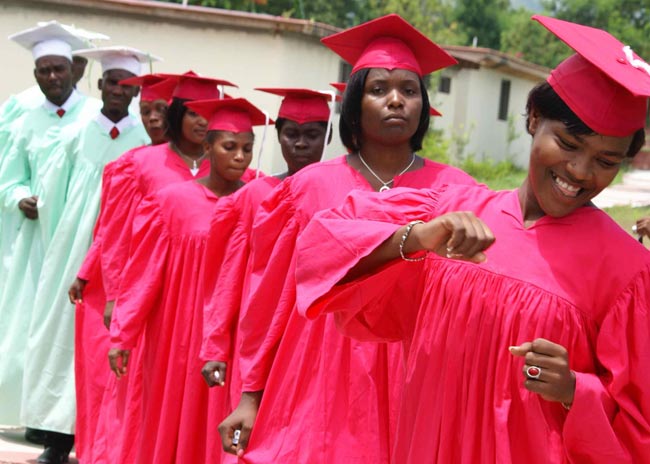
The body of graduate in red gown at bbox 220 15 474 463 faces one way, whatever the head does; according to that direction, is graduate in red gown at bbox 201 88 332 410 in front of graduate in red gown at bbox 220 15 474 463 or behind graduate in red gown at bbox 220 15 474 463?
behind

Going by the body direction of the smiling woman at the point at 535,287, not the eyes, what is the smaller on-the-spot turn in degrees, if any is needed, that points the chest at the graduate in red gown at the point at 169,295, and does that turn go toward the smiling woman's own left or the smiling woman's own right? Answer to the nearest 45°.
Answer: approximately 135° to the smiling woman's own right

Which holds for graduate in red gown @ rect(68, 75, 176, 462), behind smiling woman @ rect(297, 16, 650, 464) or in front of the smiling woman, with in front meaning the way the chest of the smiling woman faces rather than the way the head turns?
behind

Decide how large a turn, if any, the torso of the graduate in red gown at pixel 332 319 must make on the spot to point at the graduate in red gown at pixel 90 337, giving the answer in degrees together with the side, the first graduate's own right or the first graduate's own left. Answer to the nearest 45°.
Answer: approximately 135° to the first graduate's own right

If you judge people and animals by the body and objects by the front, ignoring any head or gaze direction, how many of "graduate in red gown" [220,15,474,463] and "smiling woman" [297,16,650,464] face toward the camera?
2

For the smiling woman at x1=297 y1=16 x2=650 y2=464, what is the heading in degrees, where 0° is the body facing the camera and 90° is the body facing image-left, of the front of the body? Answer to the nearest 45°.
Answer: approximately 0°

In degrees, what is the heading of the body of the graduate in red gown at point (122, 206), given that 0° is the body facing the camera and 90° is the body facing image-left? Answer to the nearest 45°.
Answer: approximately 315°
